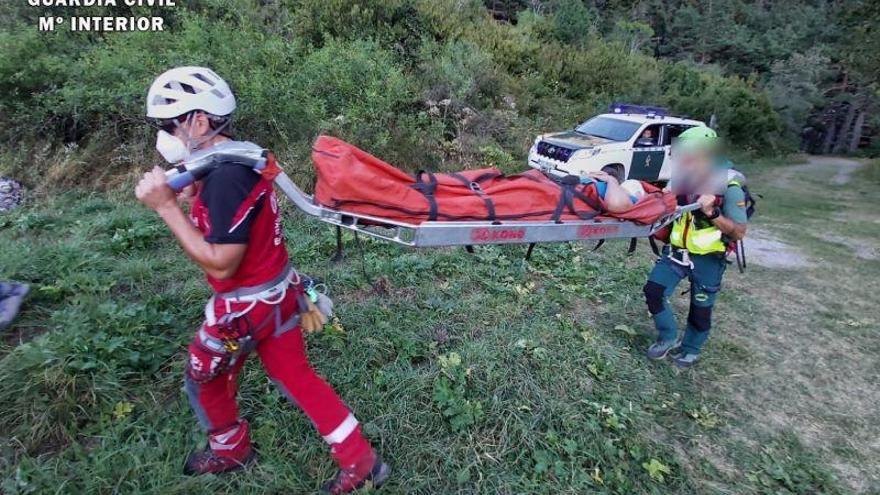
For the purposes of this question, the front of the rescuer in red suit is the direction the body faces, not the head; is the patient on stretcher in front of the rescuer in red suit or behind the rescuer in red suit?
behind

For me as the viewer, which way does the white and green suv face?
facing the viewer and to the left of the viewer

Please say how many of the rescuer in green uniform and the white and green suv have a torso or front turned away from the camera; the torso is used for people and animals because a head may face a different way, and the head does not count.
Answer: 0

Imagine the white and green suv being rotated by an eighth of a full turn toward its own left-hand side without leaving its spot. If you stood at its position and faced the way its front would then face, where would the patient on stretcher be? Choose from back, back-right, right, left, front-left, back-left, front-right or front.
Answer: front

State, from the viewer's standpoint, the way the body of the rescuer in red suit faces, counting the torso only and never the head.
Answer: to the viewer's left

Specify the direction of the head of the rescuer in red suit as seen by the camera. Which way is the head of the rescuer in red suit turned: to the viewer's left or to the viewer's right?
to the viewer's left

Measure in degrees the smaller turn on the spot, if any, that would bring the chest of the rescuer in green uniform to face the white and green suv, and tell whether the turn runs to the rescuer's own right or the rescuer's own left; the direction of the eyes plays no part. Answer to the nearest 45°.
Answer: approximately 135° to the rescuer's own right

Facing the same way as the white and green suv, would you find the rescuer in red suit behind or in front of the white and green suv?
in front

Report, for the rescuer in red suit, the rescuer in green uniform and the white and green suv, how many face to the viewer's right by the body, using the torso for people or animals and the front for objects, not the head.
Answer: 0

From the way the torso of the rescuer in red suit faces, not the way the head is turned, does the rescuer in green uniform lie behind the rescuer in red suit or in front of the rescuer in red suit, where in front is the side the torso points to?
behind
